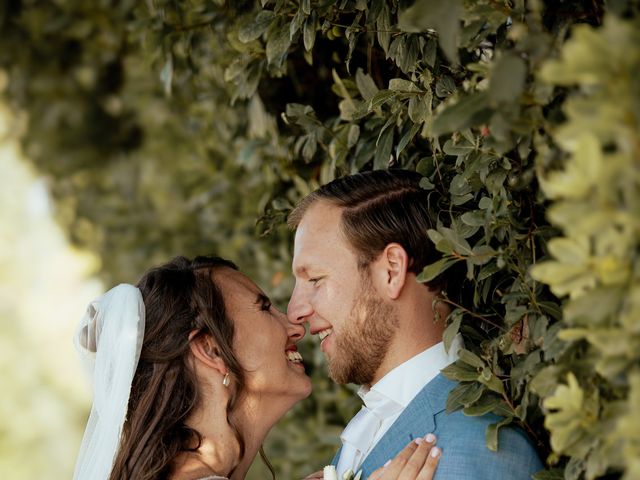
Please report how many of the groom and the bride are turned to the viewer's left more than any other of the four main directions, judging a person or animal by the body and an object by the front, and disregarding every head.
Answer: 1

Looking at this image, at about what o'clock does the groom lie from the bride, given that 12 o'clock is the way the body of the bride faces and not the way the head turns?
The groom is roughly at 1 o'clock from the bride.

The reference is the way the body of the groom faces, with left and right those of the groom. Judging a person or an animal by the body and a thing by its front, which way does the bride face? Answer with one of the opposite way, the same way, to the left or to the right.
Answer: the opposite way

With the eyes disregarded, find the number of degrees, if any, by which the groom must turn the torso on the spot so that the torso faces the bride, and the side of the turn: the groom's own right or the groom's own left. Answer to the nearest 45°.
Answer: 0° — they already face them

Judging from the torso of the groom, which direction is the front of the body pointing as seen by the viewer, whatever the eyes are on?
to the viewer's left

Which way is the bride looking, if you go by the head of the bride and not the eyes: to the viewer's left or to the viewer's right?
to the viewer's right

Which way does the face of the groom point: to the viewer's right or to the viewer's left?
to the viewer's left

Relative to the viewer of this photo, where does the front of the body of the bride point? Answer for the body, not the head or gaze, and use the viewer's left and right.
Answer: facing to the right of the viewer
